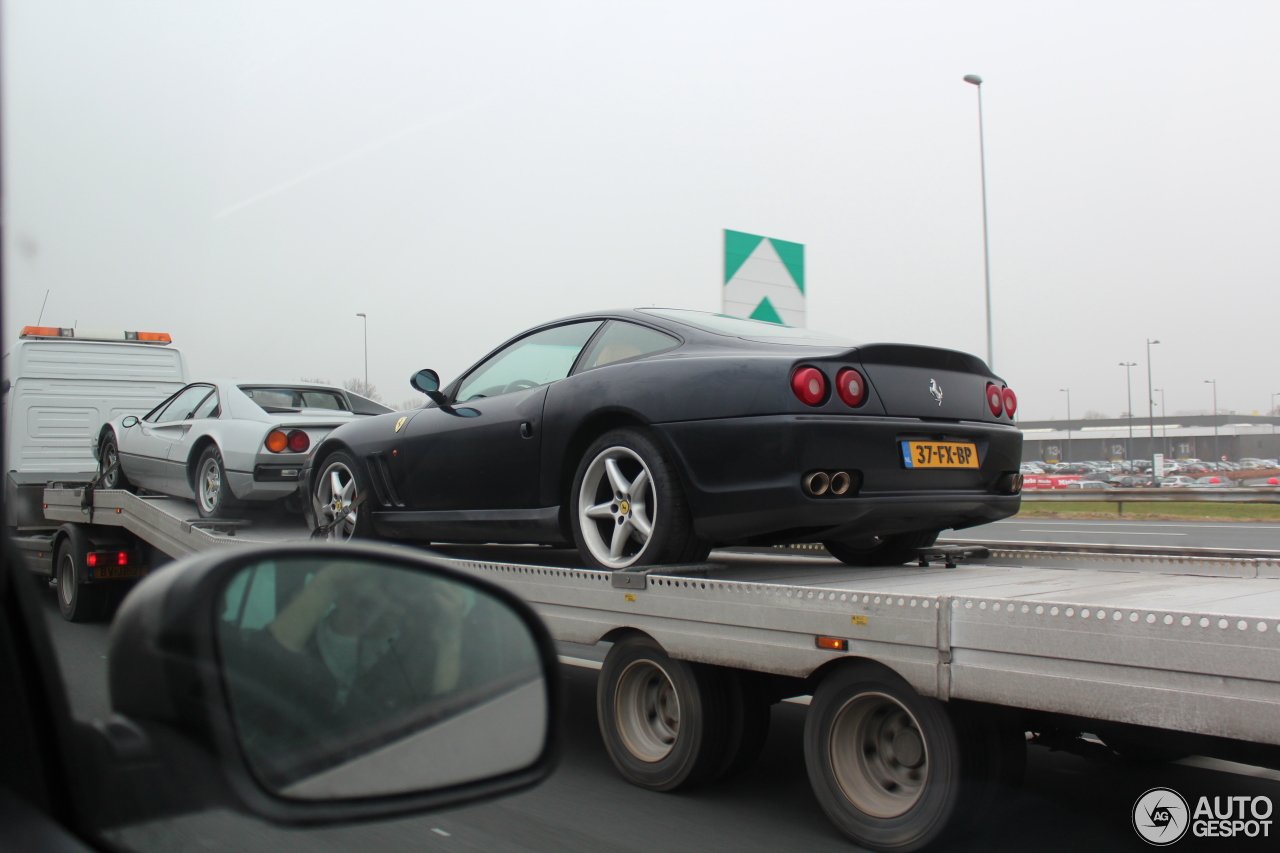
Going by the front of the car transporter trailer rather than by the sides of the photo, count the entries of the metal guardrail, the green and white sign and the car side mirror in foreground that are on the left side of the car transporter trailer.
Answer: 1

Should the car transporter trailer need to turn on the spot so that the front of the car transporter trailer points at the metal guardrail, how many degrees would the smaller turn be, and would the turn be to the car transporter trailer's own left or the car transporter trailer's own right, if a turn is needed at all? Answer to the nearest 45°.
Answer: approximately 90° to the car transporter trailer's own right

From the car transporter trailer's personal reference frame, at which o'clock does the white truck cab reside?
The white truck cab is roughly at 12 o'clock from the car transporter trailer.

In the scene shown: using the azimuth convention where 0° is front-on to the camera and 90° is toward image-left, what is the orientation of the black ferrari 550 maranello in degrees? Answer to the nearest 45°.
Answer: approximately 135°

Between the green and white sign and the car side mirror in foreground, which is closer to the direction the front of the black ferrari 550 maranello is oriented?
the green and white sign

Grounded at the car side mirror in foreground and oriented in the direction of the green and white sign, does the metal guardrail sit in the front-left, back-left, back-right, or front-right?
front-right

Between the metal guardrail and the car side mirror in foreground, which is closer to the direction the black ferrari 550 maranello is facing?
the metal guardrail

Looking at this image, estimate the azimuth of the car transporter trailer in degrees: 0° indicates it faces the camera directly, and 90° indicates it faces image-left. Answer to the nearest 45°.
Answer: approximately 135°

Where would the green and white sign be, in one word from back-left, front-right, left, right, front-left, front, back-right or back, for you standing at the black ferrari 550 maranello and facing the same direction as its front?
front-right

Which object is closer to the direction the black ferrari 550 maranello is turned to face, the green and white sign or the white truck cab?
the white truck cab

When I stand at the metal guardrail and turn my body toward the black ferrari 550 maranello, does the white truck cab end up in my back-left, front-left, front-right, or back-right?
front-right

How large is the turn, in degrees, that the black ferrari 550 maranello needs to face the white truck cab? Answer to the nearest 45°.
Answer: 0° — it already faces it

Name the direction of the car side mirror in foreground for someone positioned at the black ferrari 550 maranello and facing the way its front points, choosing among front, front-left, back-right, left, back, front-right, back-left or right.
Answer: back-left
